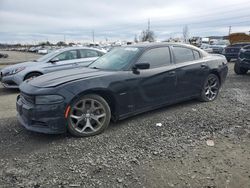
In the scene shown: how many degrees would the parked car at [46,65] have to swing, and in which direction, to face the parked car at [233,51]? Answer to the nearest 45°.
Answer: approximately 180°

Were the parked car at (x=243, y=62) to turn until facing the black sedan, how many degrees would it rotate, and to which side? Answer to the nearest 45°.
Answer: approximately 45° to its left

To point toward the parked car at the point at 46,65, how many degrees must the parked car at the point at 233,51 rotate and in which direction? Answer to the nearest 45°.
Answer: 0° — it already faces it

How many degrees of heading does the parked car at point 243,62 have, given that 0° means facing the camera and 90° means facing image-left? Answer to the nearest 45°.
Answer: approximately 45°

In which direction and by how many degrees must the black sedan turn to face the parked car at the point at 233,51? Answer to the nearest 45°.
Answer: approximately 180°

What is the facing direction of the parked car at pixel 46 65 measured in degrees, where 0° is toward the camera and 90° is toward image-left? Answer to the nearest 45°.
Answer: approximately 45°

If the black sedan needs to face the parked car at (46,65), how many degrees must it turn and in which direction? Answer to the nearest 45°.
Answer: approximately 90° to its right

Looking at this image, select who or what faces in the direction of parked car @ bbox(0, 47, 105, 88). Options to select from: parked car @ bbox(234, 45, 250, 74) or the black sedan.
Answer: parked car @ bbox(234, 45, 250, 74)

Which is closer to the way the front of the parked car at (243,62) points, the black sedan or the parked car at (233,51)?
the black sedan

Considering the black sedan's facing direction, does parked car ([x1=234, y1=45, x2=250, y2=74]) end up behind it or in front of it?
behind

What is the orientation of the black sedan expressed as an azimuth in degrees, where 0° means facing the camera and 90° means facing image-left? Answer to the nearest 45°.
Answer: approximately 45°
